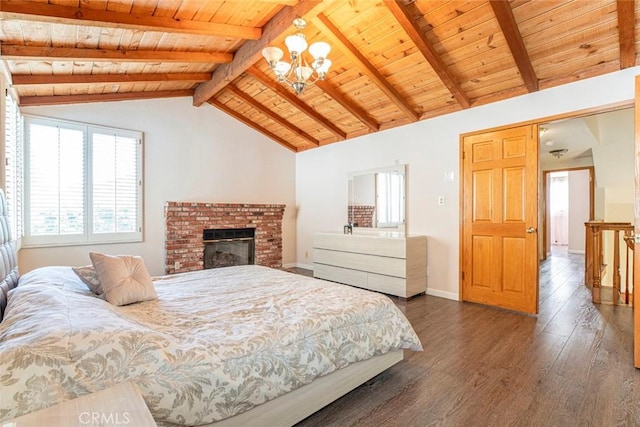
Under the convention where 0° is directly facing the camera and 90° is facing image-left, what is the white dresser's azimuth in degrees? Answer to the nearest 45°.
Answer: approximately 45°

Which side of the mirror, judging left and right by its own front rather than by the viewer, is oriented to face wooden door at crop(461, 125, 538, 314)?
left

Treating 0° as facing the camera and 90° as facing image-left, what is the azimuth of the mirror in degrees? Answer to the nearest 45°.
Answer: approximately 45°

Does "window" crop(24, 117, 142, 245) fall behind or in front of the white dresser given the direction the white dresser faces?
in front

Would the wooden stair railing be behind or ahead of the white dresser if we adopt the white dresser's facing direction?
behind

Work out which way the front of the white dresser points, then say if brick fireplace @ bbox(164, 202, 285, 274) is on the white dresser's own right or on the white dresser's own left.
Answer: on the white dresser's own right

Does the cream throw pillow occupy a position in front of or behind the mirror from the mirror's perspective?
in front
